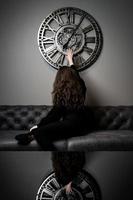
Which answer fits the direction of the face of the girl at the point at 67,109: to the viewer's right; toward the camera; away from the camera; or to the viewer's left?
away from the camera

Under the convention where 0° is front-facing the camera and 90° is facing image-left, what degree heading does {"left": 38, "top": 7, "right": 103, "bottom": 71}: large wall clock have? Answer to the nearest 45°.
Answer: approximately 0°
